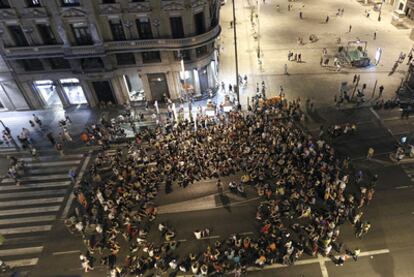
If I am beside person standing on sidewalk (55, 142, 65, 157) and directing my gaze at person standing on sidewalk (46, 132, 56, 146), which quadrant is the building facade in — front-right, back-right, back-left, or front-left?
front-right

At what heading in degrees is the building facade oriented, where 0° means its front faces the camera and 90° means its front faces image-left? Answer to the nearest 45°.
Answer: approximately 0°

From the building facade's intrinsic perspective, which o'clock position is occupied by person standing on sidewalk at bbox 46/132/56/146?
The person standing on sidewalk is roughly at 2 o'clock from the building facade.
